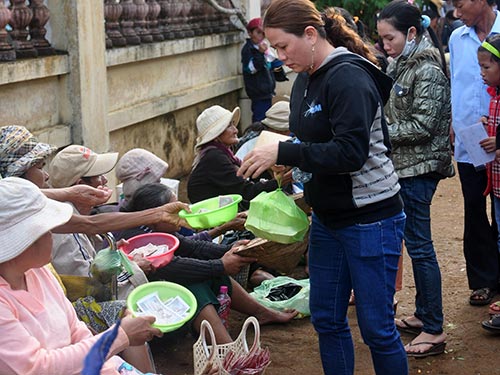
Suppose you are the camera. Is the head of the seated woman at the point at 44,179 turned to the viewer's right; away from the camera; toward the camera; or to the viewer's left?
to the viewer's right

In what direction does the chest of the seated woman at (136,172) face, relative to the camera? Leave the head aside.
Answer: to the viewer's right

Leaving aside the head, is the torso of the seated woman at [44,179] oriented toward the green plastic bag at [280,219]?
yes

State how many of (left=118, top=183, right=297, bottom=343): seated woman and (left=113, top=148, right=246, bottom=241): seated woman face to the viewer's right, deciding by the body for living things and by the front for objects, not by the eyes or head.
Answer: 2

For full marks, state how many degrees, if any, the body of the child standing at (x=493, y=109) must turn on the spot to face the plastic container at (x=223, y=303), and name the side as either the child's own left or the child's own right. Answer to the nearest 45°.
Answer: approximately 45° to the child's own left

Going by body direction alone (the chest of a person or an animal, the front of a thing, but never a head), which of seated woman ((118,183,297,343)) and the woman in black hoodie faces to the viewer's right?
the seated woman

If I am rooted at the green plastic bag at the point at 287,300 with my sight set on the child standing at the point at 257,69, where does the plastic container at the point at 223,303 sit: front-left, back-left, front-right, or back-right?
back-left

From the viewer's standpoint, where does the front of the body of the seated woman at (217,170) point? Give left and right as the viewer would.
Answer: facing to the right of the viewer

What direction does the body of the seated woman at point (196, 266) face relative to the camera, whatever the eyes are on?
to the viewer's right

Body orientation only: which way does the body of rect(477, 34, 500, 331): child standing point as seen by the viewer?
to the viewer's left
